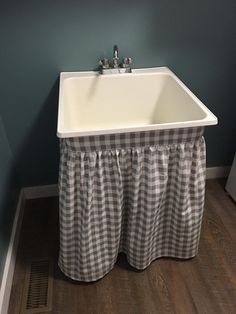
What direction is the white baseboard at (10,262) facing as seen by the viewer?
to the viewer's right

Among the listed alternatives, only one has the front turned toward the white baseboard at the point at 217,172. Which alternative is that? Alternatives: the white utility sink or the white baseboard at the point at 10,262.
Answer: the white baseboard at the point at 10,262

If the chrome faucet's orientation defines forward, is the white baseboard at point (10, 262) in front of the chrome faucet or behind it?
in front

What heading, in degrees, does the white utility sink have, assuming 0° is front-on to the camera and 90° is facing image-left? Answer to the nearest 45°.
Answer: approximately 0°

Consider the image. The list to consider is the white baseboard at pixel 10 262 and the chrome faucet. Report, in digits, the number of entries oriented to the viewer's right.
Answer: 1

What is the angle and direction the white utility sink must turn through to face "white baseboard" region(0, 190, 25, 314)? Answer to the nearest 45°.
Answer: approximately 45° to its right

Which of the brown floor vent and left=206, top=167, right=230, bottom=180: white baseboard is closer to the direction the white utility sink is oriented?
the brown floor vent
